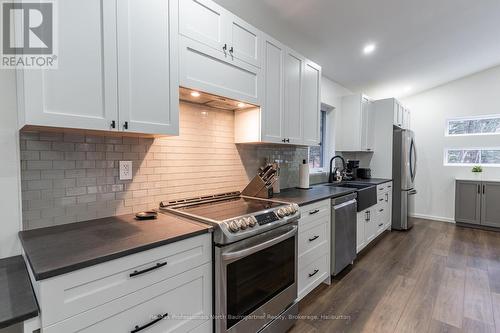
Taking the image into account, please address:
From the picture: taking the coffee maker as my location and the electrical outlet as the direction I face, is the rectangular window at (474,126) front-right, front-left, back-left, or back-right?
back-left

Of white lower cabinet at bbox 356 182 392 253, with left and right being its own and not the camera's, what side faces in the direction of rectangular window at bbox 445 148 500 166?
left

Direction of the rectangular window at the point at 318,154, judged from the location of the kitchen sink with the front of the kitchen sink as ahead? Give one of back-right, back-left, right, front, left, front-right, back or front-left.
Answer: back

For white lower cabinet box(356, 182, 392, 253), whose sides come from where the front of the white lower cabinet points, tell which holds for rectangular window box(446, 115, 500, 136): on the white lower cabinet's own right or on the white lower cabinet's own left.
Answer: on the white lower cabinet's own left

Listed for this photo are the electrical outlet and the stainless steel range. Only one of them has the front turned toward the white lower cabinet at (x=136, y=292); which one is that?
the electrical outlet

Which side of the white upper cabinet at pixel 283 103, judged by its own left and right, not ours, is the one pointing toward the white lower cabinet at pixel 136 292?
right

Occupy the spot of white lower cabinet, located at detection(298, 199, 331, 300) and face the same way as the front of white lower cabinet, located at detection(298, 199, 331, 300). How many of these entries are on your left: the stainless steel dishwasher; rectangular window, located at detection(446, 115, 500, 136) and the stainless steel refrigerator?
3

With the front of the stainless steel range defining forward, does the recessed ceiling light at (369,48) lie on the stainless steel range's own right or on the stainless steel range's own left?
on the stainless steel range's own left

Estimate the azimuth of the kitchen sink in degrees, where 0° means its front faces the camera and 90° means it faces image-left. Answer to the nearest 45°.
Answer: approximately 315°
